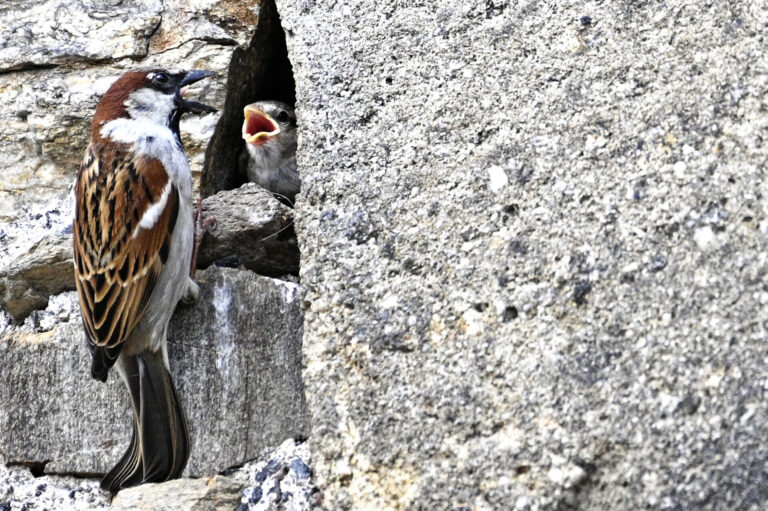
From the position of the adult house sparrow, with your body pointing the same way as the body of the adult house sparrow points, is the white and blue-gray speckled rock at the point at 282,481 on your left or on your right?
on your right

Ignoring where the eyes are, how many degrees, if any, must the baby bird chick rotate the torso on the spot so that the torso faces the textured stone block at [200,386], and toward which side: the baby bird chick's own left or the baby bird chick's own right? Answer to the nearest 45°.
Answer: approximately 45° to the baby bird chick's own left

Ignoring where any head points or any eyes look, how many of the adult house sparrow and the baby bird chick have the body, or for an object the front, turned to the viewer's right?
1

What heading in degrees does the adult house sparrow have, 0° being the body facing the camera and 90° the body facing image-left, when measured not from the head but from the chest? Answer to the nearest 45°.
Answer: approximately 270°

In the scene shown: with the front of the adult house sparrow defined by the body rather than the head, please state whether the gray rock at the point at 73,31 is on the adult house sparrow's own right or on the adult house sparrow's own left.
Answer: on the adult house sparrow's own left

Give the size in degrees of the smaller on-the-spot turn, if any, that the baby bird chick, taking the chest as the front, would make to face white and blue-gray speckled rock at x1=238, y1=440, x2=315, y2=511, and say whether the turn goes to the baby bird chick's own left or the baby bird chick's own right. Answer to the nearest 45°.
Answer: approximately 45° to the baby bird chick's own left

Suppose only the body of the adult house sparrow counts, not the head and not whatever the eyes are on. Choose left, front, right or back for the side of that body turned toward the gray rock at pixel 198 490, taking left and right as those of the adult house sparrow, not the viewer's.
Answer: right

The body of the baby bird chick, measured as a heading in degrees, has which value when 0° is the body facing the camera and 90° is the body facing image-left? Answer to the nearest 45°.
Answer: approximately 45°
